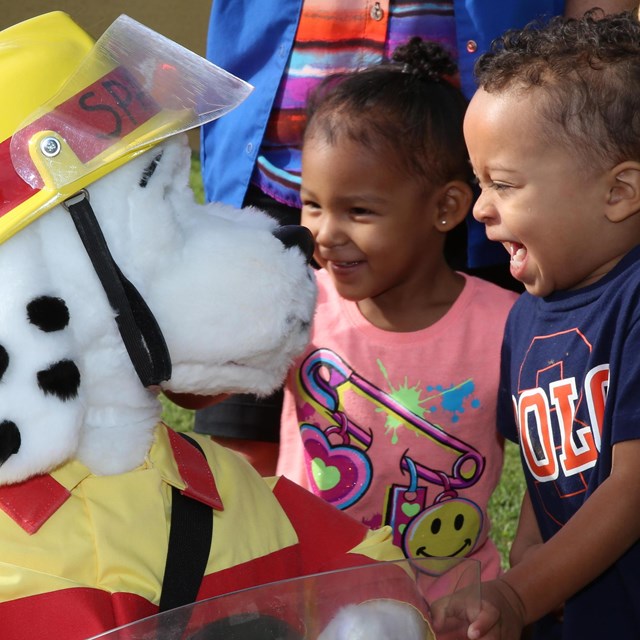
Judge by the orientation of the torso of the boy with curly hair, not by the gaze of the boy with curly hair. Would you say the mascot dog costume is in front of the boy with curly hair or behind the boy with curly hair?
in front

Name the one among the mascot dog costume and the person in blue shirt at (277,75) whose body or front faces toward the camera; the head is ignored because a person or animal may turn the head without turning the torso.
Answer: the person in blue shirt

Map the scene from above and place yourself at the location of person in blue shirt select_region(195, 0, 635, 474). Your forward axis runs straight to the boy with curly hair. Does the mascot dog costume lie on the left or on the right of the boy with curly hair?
right

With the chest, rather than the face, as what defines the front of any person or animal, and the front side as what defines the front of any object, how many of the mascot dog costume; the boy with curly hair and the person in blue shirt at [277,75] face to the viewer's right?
1

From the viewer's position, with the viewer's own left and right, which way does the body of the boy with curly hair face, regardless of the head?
facing the viewer and to the left of the viewer

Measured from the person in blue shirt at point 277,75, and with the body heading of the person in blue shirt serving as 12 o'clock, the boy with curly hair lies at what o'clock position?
The boy with curly hair is roughly at 11 o'clock from the person in blue shirt.

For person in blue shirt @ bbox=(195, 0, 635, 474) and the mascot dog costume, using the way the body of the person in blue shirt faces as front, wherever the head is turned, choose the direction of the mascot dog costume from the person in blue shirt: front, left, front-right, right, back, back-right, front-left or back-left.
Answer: front

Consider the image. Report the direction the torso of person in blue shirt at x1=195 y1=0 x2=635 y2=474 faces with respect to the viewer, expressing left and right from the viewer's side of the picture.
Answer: facing the viewer

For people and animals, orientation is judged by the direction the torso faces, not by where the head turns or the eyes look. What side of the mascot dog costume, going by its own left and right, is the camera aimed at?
right

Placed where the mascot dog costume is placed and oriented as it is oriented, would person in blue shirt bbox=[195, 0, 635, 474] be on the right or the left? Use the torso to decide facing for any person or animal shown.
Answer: on its left

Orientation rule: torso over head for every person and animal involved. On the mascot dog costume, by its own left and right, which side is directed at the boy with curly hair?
front

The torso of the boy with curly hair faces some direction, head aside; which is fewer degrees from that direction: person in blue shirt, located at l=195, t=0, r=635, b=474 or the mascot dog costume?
the mascot dog costume

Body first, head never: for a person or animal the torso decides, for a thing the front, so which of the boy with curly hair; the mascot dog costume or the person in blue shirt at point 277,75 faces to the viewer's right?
the mascot dog costume

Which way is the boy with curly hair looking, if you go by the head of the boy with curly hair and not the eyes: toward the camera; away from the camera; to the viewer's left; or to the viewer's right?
to the viewer's left
